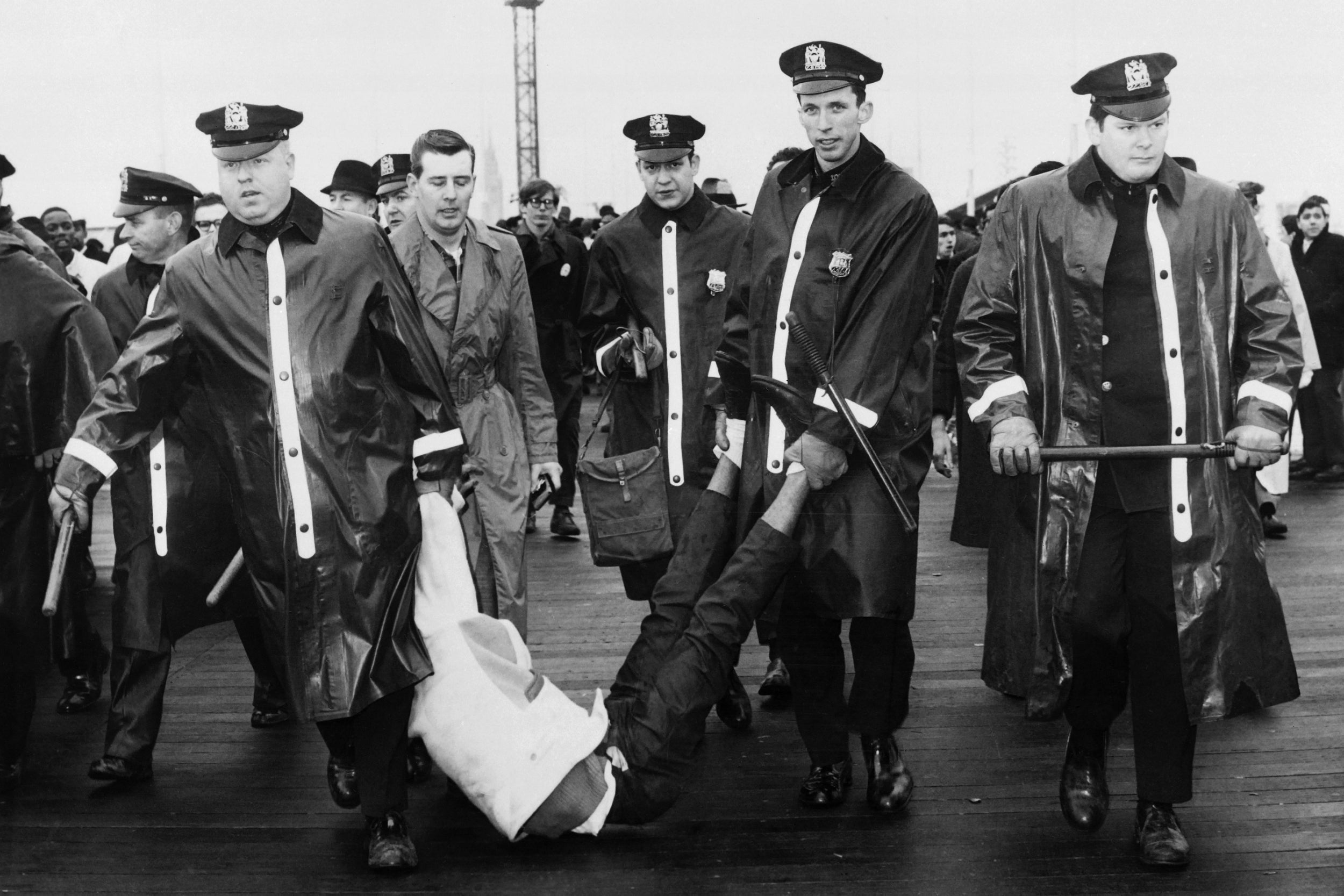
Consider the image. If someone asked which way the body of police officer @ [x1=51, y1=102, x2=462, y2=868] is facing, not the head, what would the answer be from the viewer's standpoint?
toward the camera

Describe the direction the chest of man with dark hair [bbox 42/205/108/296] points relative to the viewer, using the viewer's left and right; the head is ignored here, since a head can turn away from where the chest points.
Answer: facing the viewer

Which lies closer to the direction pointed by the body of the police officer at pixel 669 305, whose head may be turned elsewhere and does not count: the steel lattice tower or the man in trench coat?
the man in trench coat

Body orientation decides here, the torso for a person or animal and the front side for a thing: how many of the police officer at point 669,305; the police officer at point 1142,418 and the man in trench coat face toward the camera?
3

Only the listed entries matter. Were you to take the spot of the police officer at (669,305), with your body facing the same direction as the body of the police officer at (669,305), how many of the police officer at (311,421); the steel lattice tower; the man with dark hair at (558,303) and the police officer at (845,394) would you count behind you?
2

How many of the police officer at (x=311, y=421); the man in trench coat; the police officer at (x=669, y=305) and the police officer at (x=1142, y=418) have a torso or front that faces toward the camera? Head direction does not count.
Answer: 4

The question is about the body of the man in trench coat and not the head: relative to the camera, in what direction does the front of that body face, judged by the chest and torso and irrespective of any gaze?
toward the camera

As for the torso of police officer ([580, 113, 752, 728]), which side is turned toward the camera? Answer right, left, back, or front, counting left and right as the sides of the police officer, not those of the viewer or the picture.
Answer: front

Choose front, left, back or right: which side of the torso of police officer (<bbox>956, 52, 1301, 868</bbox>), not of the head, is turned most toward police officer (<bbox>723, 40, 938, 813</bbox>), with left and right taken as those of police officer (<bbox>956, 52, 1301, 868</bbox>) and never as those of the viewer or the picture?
right
